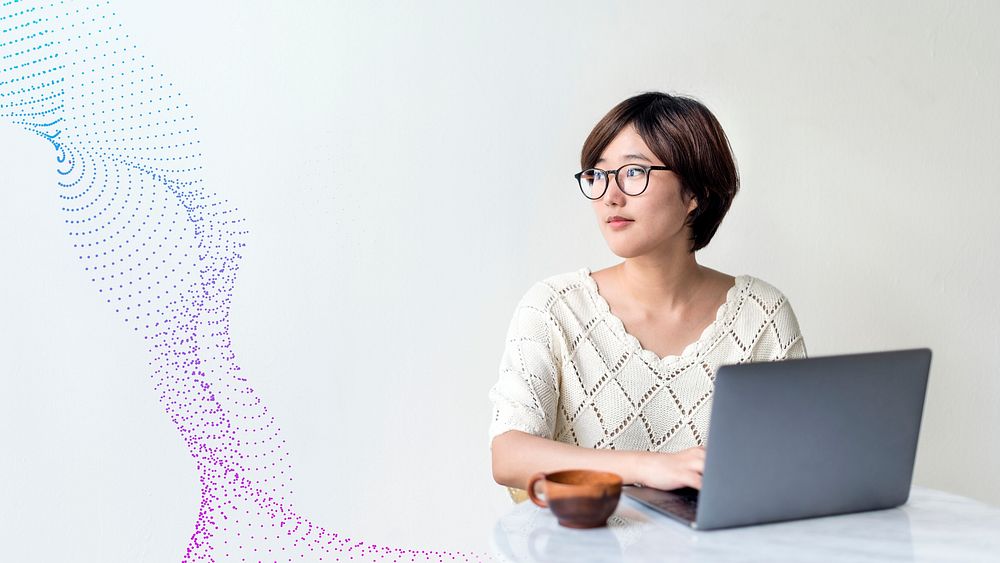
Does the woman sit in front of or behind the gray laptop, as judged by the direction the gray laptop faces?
in front

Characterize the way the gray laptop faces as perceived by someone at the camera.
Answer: facing away from the viewer and to the left of the viewer

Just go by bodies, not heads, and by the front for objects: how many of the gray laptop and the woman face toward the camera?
1

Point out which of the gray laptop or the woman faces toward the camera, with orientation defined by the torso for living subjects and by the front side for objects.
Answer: the woman

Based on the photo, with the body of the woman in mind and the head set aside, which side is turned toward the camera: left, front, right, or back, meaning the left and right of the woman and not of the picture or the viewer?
front

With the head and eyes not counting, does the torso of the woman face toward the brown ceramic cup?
yes

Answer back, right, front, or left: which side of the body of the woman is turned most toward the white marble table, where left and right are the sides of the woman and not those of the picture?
front

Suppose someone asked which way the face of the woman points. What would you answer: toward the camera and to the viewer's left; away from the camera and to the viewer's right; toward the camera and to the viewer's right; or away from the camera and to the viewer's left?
toward the camera and to the viewer's left
